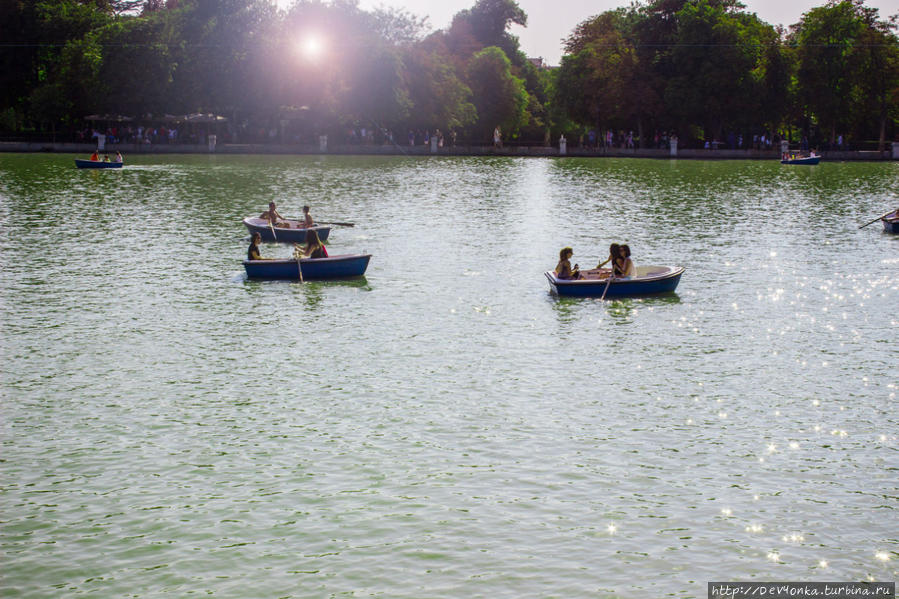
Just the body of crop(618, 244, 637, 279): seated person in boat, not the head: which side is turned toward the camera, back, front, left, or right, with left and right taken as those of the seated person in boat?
left

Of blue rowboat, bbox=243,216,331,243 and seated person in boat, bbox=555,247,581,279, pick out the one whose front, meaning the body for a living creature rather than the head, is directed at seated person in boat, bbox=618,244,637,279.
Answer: seated person in boat, bbox=555,247,581,279

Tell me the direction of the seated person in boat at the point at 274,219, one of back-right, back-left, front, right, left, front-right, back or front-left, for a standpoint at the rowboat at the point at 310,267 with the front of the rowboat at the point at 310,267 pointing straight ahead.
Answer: left

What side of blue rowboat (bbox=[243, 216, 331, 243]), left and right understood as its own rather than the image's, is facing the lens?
left

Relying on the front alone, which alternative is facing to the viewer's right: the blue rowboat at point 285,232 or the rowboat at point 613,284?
the rowboat

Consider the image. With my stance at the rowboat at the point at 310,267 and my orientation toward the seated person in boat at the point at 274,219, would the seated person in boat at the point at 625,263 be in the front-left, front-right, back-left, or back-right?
back-right

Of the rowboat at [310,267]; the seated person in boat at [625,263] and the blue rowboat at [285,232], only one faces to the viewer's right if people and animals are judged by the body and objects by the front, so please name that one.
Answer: the rowboat

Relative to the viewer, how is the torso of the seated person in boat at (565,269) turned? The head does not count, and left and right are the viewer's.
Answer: facing to the right of the viewer

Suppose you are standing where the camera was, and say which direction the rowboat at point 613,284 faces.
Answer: facing to the right of the viewer

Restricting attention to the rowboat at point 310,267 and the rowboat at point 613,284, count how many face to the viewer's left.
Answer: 0

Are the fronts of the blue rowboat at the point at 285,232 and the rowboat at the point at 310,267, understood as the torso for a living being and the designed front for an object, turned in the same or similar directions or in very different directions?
very different directions

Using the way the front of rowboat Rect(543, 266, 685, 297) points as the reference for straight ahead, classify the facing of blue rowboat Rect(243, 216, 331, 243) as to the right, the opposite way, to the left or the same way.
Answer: the opposite way

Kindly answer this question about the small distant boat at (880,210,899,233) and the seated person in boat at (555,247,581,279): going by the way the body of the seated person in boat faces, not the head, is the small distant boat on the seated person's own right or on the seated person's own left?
on the seated person's own left

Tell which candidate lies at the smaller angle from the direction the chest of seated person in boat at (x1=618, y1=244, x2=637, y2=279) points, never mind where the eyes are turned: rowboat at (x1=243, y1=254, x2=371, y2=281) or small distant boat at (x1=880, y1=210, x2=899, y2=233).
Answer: the rowboat

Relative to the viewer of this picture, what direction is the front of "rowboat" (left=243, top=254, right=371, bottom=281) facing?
facing to the right of the viewer

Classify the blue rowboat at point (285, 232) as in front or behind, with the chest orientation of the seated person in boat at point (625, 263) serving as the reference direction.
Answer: in front
